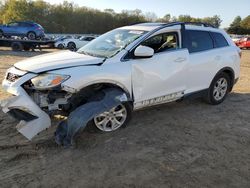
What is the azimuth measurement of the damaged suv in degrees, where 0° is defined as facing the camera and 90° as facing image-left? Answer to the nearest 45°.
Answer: approximately 45°

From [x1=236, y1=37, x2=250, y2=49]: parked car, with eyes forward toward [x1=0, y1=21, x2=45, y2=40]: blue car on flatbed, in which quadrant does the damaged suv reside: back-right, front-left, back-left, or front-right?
front-left

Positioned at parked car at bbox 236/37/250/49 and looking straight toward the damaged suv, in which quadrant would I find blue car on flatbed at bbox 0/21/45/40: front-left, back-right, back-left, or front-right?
front-right

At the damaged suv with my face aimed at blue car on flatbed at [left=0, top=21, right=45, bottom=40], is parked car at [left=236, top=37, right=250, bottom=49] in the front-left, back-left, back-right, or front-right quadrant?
front-right
